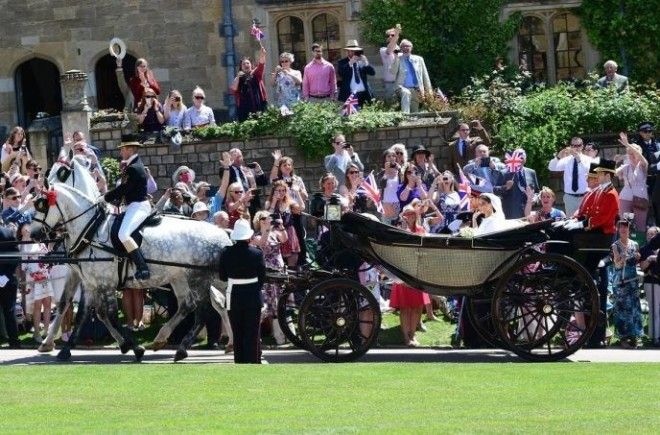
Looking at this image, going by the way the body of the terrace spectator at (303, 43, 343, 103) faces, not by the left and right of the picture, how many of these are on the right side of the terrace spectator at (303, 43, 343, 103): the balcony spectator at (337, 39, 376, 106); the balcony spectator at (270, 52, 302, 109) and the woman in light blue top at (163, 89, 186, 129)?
2

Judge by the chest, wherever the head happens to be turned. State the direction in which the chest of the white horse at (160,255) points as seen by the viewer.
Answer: to the viewer's left

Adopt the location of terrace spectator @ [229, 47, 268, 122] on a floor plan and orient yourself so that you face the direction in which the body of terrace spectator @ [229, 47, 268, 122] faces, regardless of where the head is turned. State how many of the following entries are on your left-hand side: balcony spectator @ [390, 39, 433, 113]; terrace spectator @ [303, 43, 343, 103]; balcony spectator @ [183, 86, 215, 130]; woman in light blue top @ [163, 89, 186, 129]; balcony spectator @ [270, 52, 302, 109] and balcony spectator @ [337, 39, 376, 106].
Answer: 4

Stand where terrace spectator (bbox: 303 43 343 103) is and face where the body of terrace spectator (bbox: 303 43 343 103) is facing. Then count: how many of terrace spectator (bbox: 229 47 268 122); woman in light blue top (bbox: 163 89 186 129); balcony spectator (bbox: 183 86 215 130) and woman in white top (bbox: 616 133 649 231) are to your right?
3

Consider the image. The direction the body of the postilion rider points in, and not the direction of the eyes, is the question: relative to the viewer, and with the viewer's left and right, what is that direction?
facing to the left of the viewer

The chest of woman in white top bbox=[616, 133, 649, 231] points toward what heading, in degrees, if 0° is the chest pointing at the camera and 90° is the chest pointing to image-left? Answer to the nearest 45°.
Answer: approximately 45°

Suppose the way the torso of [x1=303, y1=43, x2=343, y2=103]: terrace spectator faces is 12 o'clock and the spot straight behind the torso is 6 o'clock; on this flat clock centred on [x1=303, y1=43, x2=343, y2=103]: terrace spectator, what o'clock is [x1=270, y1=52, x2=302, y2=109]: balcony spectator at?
[x1=270, y1=52, x2=302, y2=109]: balcony spectator is roughly at 3 o'clock from [x1=303, y1=43, x2=343, y2=103]: terrace spectator.

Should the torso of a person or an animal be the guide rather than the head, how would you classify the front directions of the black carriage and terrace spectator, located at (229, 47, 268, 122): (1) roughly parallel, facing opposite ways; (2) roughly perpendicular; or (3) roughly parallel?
roughly perpendicular

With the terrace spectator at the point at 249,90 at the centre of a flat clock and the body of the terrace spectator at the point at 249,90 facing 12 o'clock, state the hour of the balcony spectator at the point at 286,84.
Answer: the balcony spectator at the point at 286,84 is roughly at 9 o'clock from the terrace spectator at the point at 249,90.

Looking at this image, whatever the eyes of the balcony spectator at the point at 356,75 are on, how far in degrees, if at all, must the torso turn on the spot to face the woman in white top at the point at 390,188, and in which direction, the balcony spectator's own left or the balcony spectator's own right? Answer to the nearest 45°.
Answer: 0° — they already face them
